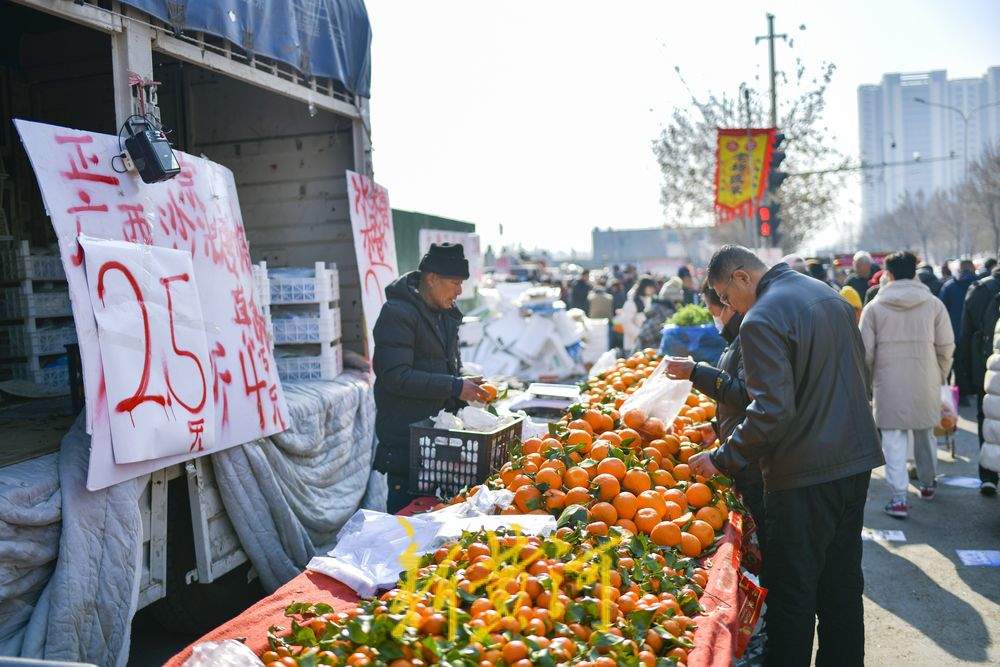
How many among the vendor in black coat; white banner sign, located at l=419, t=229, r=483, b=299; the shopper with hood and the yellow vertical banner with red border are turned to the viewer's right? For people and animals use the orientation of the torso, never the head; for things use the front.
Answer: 1

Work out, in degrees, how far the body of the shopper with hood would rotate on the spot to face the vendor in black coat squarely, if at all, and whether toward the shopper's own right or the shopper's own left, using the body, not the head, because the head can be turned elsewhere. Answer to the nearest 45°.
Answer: approximately 135° to the shopper's own left

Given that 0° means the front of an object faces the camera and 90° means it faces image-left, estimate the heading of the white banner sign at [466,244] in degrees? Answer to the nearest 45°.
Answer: approximately 0°

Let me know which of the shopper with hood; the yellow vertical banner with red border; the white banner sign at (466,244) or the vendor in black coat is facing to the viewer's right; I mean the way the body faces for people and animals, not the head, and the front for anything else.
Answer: the vendor in black coat

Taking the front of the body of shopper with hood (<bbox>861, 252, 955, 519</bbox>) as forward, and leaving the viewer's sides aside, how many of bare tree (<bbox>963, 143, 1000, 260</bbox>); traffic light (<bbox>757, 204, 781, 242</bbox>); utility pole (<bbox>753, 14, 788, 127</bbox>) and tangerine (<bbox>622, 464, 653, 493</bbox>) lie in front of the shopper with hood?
3

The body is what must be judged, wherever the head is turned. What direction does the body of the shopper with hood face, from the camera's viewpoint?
away from the camera

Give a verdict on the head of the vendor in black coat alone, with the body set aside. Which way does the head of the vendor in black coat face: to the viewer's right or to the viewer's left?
to the viewer's right

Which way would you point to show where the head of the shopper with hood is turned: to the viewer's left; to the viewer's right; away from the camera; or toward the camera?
away from the camera

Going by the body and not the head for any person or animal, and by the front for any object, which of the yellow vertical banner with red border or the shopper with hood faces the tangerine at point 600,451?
the yellow vertical banner with red border

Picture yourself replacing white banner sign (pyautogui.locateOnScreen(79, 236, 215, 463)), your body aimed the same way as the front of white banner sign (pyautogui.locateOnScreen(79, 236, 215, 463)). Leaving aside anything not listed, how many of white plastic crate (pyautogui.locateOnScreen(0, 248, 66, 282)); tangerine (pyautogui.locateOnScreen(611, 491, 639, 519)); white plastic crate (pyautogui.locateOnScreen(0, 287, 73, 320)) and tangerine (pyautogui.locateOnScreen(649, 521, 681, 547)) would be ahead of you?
2

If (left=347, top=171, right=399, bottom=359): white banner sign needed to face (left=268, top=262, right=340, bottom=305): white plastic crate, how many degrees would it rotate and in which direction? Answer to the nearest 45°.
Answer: approximately 90° to its right

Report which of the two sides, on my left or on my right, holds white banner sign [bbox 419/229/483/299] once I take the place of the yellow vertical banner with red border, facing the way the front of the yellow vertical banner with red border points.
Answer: on my right

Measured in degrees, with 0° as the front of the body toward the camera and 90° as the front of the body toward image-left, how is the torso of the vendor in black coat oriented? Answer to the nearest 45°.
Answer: approximately 270°

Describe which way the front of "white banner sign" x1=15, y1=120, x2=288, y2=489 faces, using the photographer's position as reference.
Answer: facing the viewer and to the right of the viewer

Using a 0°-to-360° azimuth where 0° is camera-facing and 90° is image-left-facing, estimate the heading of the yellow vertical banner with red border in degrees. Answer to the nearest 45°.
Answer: approximately 0°

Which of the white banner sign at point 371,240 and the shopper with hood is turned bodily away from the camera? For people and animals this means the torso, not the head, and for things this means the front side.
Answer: the shopper with hood
